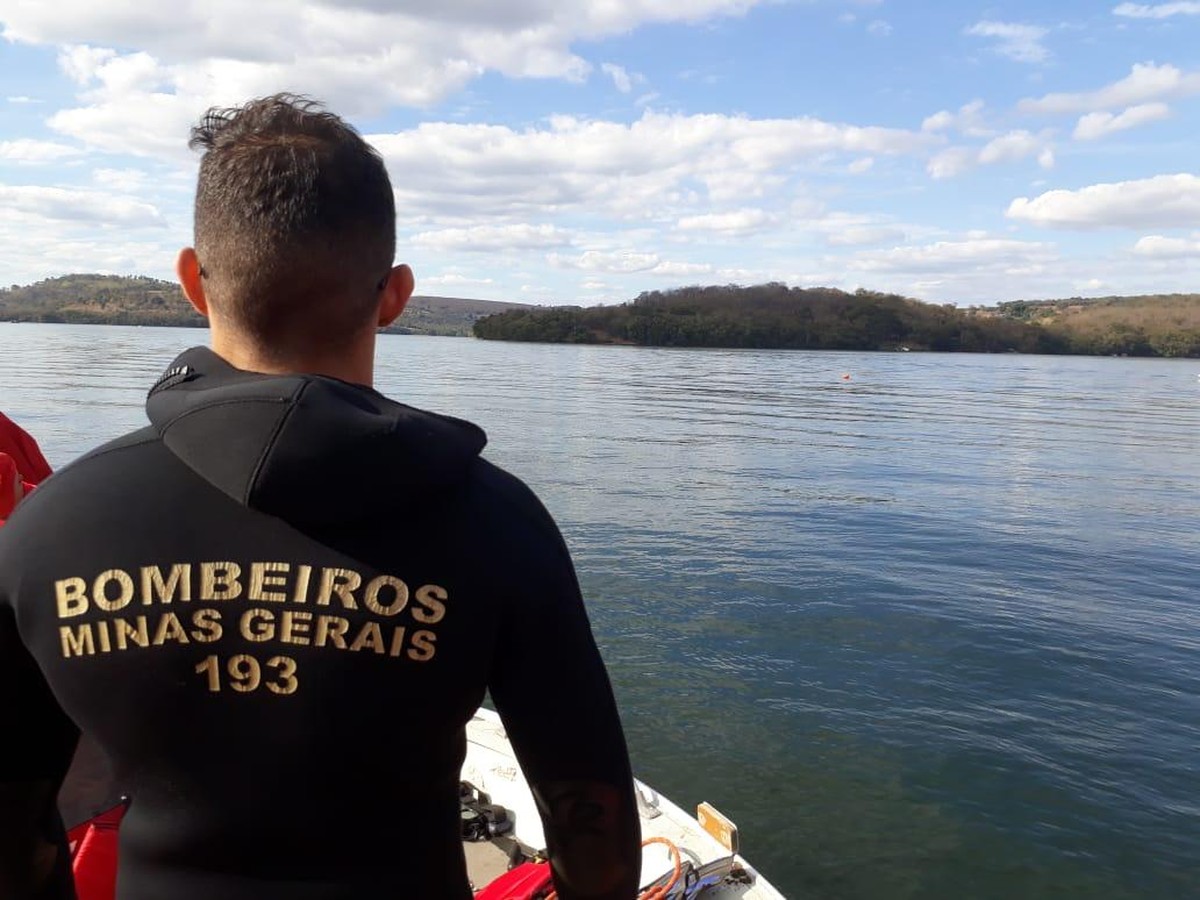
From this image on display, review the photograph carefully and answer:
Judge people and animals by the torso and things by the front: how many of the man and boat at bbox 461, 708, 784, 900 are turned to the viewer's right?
0

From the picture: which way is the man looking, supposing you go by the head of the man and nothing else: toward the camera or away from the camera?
away from the camera

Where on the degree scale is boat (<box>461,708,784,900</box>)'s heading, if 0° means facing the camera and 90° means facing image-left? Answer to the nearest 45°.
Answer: approximately 135°

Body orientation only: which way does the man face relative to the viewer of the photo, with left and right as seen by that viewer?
facing away from the viewer
